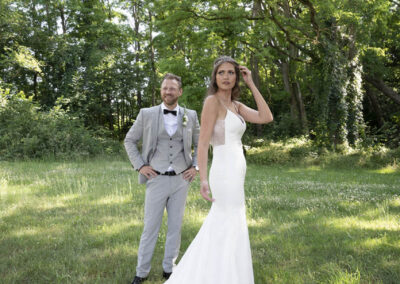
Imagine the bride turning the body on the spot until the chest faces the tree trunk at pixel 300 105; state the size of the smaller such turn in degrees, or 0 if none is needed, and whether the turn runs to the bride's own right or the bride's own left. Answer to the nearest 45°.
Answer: approximately 135° to the bride's own left

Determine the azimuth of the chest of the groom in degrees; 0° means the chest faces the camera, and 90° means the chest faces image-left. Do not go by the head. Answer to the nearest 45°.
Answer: approximately 0°

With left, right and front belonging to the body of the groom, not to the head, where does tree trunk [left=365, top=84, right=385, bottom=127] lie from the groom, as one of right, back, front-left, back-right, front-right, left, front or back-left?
back-left

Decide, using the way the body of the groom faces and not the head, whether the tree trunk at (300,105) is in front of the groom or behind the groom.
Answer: behind

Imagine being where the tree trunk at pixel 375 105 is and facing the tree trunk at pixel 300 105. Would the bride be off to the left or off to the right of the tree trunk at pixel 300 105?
left

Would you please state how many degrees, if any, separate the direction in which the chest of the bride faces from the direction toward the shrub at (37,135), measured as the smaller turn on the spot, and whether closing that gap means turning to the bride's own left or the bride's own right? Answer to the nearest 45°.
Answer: approximately 180°
